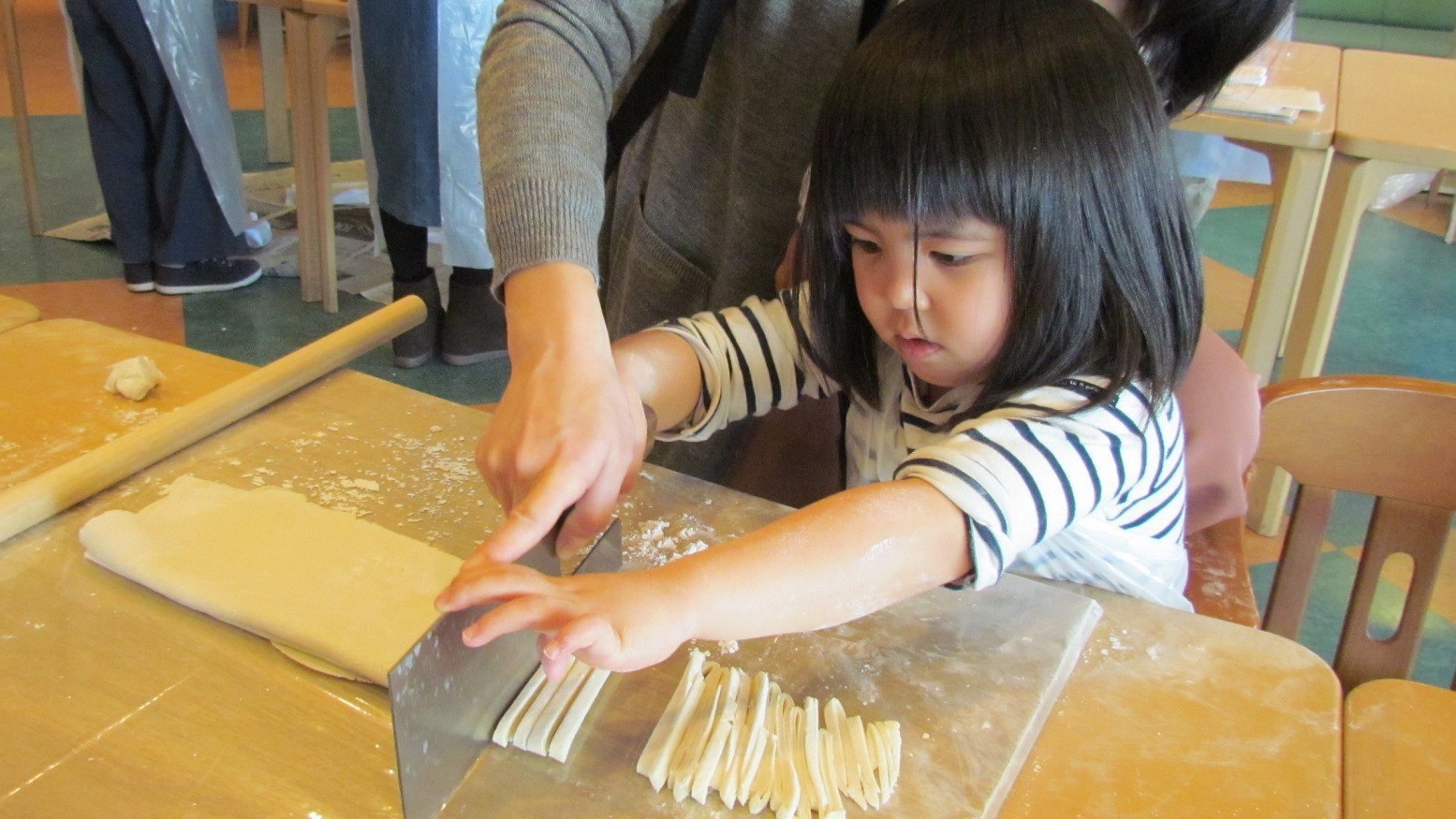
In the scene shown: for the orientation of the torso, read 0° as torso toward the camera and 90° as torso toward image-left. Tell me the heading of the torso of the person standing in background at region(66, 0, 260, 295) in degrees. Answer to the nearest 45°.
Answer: approximately 270°

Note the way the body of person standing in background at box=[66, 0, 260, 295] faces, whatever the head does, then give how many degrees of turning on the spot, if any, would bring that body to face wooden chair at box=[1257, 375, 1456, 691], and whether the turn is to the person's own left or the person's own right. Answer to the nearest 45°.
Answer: approximately 90° to the person's own right

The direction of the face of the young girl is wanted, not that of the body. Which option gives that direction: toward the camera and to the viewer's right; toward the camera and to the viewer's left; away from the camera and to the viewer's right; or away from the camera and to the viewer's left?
toward the camera and to the viewer's left

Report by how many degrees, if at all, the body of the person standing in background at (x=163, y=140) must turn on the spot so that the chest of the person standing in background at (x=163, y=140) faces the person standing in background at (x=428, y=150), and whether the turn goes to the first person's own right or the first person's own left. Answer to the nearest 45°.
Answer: approximately 45° to the first person's own right

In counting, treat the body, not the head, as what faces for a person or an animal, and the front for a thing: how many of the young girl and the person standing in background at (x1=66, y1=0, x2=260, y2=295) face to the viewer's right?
1

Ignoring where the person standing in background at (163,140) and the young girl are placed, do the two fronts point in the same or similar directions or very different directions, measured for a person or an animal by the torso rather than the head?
very different directions

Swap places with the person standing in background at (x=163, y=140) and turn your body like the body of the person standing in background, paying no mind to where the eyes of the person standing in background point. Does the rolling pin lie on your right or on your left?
on your right

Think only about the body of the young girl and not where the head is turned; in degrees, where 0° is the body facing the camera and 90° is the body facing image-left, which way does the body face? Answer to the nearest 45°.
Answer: approximately 45°

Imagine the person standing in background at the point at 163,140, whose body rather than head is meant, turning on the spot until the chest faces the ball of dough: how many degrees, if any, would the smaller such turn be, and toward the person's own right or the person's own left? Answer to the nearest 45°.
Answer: approximately 90° to the person's own right
